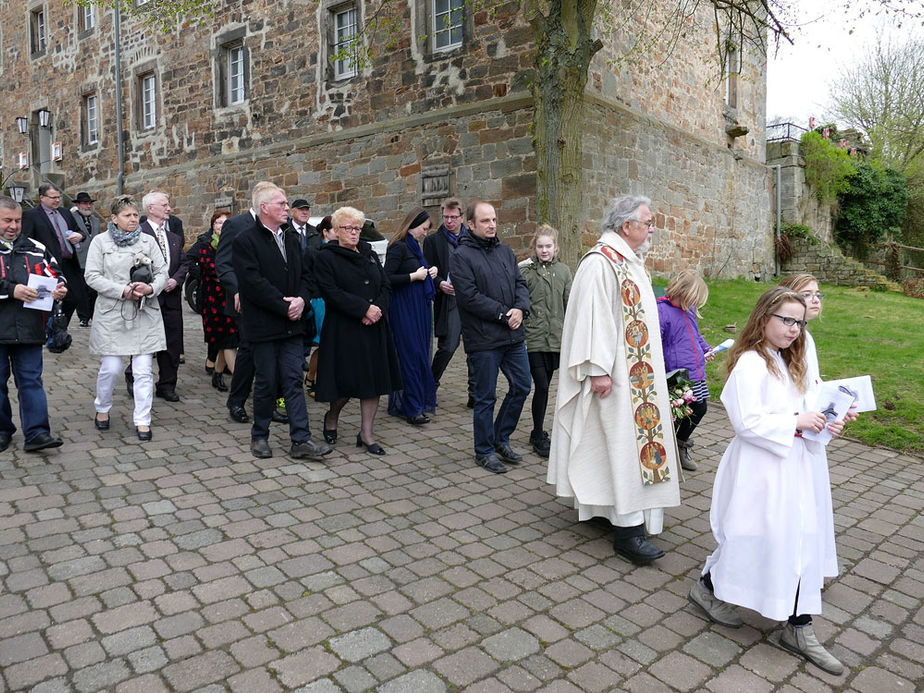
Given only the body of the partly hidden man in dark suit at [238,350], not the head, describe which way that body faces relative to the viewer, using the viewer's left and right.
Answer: facing the viewer and to the right of the viewer

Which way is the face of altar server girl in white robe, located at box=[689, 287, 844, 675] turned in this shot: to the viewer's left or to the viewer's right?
to the viewer's right

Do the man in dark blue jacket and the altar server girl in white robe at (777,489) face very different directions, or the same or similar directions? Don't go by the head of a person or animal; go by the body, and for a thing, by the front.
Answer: same or similar directions

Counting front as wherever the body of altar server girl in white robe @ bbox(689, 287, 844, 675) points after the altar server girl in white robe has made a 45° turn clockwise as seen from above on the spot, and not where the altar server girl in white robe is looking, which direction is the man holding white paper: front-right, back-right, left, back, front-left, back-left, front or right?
right

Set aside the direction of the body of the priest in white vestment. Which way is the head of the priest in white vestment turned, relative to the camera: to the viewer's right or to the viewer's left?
to the viewer's right

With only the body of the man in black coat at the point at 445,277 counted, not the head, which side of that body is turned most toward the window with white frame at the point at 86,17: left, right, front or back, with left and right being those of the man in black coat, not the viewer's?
back

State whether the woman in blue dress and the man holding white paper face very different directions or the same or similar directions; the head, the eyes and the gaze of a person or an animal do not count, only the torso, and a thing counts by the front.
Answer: same or similar directions

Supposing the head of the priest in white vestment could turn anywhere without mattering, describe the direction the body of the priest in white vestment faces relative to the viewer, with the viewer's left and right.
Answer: facing to the right of the viewer
